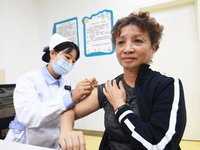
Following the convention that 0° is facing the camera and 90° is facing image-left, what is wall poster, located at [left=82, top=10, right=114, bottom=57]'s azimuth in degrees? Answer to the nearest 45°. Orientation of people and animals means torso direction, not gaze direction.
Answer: approximately 0°

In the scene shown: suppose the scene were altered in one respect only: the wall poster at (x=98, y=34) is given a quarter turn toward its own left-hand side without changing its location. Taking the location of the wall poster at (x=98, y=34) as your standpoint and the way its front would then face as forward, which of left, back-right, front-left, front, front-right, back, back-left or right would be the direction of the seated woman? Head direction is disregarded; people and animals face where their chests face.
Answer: right

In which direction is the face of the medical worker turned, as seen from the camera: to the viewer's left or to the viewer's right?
to the viewer's right

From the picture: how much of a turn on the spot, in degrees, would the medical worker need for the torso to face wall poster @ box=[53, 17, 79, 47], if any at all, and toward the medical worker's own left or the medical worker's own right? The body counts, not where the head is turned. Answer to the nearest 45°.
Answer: approximately 135° to the medical worker's own left
